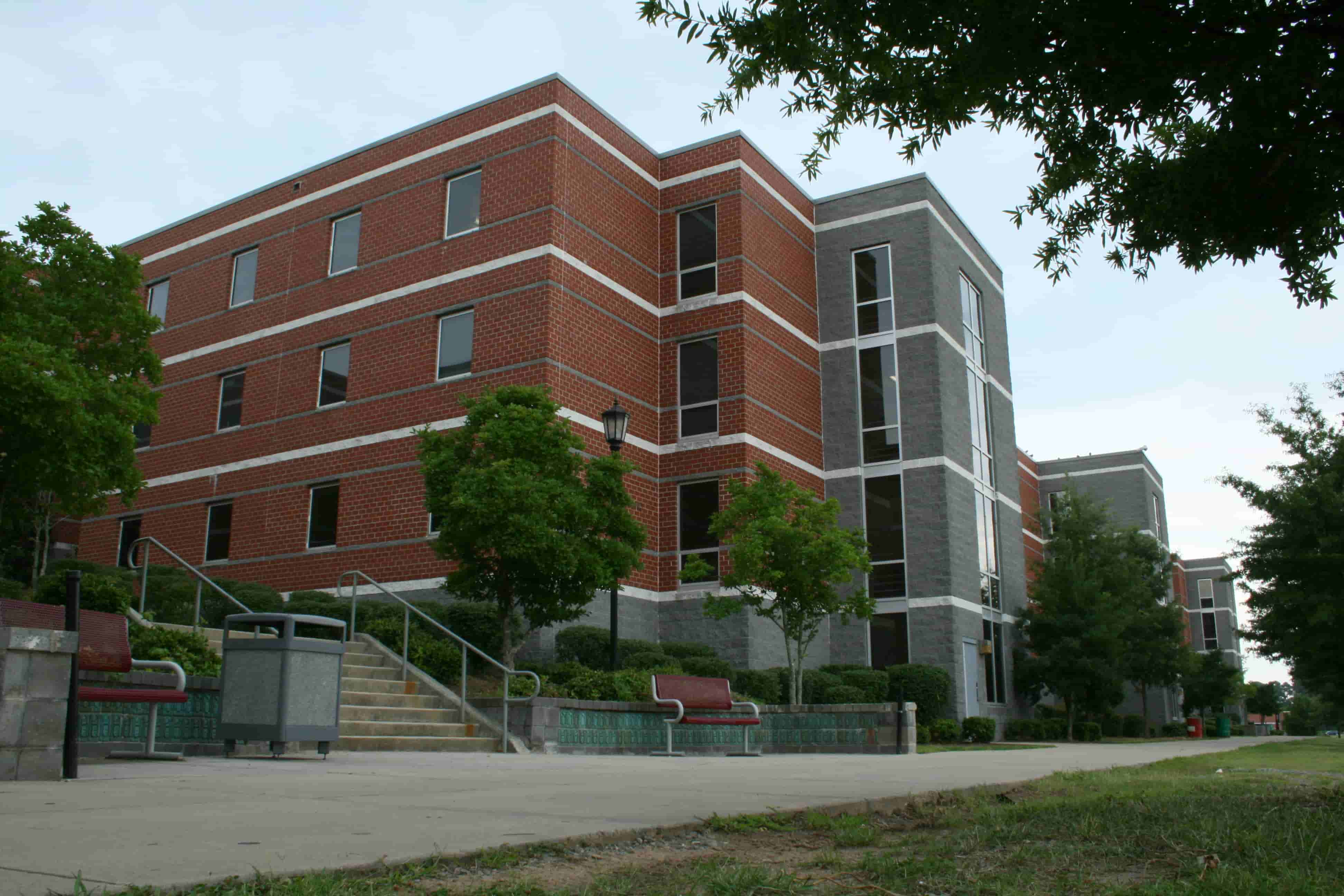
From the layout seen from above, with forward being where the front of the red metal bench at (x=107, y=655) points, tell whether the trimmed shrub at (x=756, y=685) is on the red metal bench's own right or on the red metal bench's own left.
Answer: on the red metal bench's own left

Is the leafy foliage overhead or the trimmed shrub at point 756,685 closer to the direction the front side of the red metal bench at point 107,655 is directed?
the leafy foliage overhead

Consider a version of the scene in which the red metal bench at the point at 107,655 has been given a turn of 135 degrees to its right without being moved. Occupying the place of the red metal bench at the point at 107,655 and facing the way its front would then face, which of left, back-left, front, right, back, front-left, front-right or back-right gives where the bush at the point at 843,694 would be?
back-right

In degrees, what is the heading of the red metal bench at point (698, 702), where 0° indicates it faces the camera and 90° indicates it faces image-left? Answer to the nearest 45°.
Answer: approximately 315°

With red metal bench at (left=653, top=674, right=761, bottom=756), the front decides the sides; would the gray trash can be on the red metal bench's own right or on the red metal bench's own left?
on the red metal bench's own right

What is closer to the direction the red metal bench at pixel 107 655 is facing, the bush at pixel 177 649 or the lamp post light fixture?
the lamp post light fixture

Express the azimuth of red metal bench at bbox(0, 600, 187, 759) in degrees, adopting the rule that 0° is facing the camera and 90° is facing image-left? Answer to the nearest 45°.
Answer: approximately 315°

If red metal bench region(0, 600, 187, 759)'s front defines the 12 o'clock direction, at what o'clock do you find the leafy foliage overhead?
The leafy foliage overhead is roughly at 12 o'clock from the red metal bench.

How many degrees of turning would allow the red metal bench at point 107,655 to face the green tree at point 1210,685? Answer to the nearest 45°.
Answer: approximately 90° to its left

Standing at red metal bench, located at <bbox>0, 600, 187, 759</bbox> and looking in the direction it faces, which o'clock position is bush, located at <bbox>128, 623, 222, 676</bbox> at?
The bush is roughly at 8 o'clock from the red metal bench.

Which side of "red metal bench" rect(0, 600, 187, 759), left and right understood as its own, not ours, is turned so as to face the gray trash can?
left

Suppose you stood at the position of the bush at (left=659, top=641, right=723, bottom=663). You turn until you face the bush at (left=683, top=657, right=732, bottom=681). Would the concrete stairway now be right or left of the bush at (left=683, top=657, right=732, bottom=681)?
right

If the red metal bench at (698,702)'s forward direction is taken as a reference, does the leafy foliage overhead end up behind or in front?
in front
